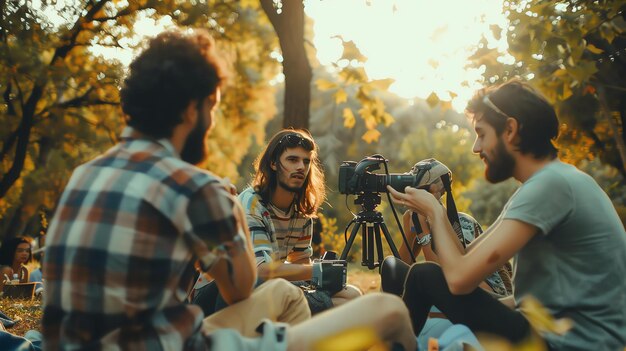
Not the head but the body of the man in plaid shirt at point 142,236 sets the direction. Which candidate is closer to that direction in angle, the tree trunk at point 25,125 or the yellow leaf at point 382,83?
the yellow leaf

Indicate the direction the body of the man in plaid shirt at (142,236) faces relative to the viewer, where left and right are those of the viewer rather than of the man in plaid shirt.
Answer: facing away from the viewer and to the right of the viewer

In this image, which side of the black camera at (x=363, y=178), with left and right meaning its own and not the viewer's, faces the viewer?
right

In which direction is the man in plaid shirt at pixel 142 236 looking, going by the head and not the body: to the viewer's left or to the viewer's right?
to the viewer's right

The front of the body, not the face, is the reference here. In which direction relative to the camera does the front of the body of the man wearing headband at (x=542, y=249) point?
to the viewer's left

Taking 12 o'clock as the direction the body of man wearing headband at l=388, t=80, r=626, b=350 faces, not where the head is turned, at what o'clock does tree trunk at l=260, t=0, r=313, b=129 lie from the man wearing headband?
The tree trunk is roughly at 2 o'clock from the man wearing headband.

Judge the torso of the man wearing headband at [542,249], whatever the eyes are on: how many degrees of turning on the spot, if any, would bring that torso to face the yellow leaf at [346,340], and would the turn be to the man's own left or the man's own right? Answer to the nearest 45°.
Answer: approximately 45° to the man's own left
